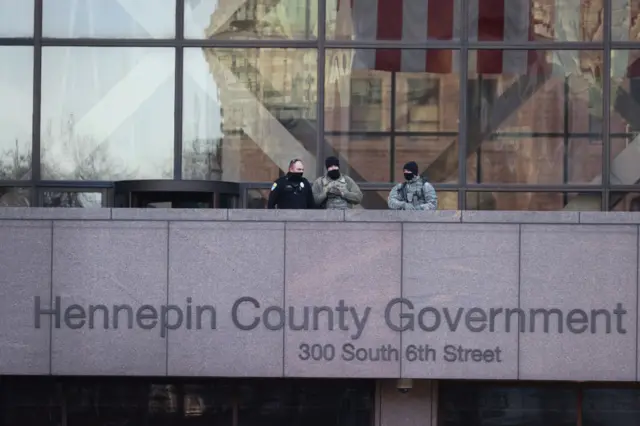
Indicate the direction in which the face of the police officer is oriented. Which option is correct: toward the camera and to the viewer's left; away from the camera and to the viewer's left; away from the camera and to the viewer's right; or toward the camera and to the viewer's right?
toward the camera and to the viewer's right

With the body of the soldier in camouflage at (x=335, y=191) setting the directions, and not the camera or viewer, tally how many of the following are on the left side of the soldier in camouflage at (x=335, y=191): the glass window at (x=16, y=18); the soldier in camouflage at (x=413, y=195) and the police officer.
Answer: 1

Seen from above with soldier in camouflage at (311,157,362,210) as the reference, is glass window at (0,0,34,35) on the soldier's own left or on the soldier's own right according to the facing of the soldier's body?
on the soldier's own right

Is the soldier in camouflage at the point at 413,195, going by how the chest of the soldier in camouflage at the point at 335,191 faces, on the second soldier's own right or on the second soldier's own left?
on the second soldier's own left

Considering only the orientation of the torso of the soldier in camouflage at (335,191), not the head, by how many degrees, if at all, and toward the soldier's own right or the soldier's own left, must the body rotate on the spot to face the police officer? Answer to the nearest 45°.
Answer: approximately 90° to the soldier's own right

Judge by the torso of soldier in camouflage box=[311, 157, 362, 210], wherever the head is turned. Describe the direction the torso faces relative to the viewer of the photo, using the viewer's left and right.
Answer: facing the viewer
